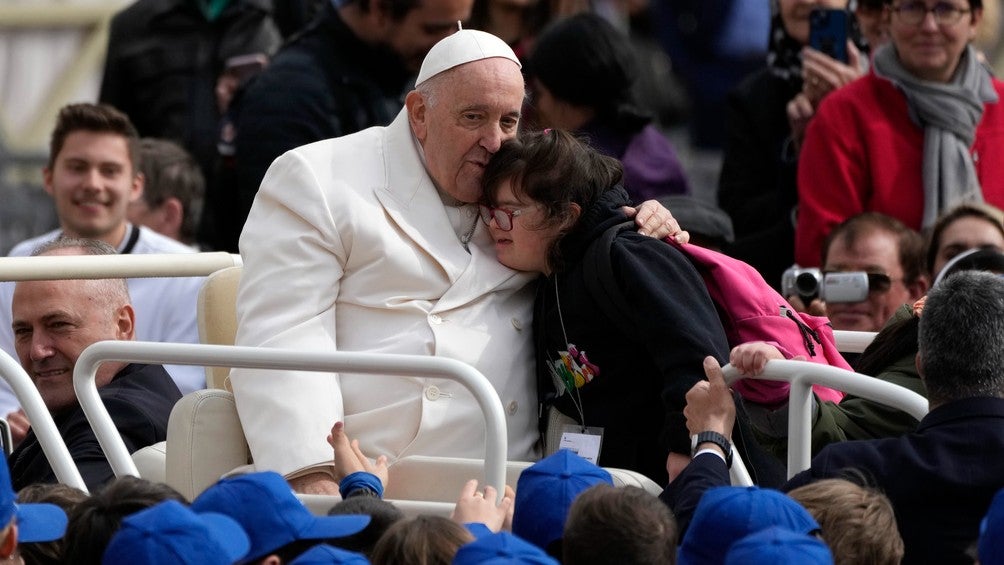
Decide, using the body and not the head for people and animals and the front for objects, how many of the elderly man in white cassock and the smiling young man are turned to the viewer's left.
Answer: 0

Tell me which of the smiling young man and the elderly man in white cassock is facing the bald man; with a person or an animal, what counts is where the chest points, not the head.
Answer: the smiling young man

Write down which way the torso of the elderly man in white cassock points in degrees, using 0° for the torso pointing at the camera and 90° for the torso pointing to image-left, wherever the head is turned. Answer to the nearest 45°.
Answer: approximately 315°

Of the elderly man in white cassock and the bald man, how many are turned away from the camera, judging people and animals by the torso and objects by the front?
0

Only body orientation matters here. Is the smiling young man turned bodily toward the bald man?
yes

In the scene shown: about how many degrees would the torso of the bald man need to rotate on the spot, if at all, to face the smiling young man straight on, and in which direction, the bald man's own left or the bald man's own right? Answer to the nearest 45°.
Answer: approximately 135° to the bald man's own right

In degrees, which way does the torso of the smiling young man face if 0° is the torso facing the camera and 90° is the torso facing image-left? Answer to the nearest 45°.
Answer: approximately 0°

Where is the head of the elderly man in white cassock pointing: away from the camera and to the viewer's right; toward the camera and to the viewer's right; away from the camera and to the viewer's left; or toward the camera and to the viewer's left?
toward the camera and to the viewer's right

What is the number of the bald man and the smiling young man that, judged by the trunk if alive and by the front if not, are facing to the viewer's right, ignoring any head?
0
